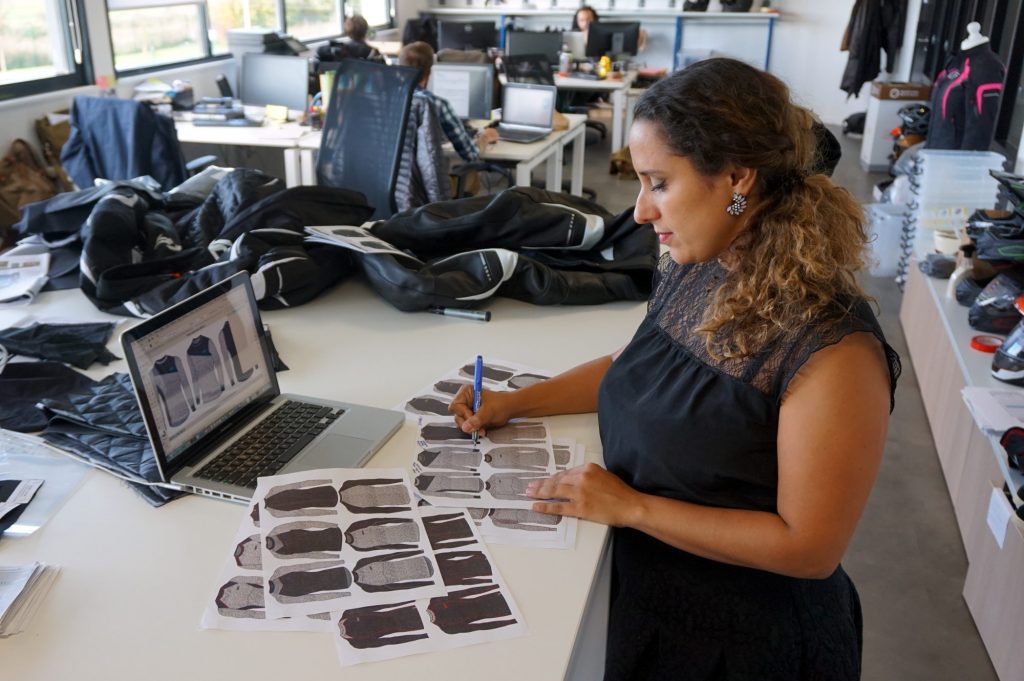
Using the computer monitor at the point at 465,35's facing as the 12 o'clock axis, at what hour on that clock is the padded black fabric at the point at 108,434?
The padded black fabric is roughly at 6 o'clock from the computer monitor.

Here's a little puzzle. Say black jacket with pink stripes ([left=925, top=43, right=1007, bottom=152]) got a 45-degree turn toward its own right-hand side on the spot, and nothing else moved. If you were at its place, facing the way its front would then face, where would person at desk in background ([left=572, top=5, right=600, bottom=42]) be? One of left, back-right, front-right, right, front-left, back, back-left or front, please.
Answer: front-right

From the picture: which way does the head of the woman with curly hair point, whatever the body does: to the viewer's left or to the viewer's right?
to the viewer's left

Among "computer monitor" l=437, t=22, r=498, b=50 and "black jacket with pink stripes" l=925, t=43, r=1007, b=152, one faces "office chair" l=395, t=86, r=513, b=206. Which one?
the black jacket with pink stripes

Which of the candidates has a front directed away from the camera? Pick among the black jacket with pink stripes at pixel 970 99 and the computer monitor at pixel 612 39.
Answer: the computer monitor

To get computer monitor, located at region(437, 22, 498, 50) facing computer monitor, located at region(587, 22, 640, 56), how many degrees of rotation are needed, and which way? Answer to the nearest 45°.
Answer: approximately 90° to its right

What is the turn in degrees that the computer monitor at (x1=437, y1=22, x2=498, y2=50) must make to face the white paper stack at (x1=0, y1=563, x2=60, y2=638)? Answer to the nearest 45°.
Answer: approximately 180°

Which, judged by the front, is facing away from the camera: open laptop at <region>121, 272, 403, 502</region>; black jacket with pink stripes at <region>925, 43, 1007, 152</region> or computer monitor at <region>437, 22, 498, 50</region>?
the computer monitor

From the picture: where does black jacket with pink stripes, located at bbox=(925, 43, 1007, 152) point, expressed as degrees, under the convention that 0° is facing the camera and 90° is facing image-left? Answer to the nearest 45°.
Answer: approximately 45°

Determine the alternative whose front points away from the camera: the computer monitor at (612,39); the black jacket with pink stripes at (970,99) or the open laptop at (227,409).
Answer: the computer monitor

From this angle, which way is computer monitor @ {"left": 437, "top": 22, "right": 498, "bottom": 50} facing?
away from the camera

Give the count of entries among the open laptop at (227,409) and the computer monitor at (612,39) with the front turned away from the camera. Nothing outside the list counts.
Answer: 1

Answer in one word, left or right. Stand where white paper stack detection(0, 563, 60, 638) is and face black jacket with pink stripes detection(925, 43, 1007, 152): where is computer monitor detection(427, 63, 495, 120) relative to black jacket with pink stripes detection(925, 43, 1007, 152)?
left

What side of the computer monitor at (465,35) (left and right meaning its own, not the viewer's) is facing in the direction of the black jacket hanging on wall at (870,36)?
right

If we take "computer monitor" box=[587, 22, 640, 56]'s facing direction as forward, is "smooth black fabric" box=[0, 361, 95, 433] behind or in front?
behind

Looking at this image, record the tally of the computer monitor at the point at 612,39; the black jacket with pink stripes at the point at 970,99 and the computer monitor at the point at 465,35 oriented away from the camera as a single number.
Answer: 2

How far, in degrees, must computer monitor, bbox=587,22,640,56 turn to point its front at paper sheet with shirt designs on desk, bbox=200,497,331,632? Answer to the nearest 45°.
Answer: approximately 180°

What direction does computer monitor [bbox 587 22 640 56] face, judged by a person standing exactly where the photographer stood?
facing away from the viewer

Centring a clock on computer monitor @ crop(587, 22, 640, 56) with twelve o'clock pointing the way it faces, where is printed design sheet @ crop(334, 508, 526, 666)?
The printed design sheet is roughly at 6 o'clock from the computer monitor.
